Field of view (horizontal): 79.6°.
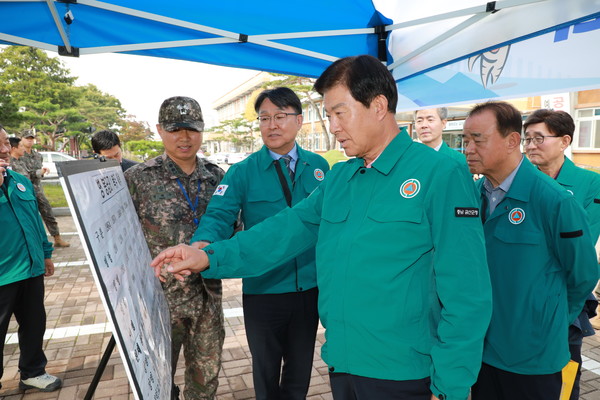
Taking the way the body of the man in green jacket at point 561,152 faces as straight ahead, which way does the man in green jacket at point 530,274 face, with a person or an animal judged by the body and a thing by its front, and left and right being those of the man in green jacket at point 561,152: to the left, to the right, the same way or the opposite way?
the same way

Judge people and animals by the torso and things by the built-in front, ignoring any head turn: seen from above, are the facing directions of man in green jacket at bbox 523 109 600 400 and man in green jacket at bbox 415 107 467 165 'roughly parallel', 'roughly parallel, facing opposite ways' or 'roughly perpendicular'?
roughly parallel

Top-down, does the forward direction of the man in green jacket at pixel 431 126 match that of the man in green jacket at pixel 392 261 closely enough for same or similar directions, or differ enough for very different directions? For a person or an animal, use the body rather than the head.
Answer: same or similar directions

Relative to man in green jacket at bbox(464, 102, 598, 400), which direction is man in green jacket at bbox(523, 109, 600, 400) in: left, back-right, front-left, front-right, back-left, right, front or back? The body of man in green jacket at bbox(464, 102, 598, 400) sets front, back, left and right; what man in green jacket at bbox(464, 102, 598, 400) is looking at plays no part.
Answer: back-right

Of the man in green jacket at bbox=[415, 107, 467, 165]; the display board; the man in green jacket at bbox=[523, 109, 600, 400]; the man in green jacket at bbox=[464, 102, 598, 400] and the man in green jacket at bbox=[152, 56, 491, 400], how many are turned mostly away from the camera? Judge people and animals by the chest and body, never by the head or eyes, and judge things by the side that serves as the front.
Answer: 0

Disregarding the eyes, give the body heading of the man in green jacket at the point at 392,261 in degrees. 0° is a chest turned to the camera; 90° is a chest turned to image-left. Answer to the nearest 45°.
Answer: approximately 45°

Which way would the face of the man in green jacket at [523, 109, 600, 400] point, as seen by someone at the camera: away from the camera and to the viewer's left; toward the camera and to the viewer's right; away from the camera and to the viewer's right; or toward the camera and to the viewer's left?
toward the camera and to the viewer's left

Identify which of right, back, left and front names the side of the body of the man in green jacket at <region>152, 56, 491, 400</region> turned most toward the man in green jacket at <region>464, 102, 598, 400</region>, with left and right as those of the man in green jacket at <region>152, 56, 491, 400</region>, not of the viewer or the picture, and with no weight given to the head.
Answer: back

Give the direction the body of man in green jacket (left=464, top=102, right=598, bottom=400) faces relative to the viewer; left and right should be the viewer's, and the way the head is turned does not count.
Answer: facing the viewer and to the left of the viewer

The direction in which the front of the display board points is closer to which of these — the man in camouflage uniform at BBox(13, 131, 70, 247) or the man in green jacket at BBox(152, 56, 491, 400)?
the man in green jacket

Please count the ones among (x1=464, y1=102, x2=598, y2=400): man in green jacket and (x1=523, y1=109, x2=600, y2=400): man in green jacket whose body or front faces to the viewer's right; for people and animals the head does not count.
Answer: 0

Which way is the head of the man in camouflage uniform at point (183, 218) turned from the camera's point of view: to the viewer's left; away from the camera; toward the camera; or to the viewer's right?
toward the camera

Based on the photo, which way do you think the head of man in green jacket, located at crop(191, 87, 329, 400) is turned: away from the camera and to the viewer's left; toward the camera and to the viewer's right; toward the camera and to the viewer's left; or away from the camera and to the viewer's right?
toward the camera and to the viewer's left

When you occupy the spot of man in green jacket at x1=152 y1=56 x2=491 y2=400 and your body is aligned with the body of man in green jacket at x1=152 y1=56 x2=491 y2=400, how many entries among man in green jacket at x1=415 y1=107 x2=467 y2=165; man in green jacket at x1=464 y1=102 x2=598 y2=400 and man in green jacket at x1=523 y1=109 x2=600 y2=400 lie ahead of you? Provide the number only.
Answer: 0

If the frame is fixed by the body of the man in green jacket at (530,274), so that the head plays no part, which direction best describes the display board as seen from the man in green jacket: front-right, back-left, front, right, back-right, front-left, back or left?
front

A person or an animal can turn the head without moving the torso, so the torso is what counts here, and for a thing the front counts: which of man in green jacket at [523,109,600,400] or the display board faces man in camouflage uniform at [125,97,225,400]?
the man in green jacket

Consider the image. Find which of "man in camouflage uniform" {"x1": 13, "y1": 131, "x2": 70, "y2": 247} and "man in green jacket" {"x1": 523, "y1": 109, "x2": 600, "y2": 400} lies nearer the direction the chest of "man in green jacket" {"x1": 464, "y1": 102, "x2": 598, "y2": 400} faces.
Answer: the man in camouflage uniform

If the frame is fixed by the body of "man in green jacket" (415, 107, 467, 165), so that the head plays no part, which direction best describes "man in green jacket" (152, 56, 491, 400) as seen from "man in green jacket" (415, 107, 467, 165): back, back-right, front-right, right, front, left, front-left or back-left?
front-left
